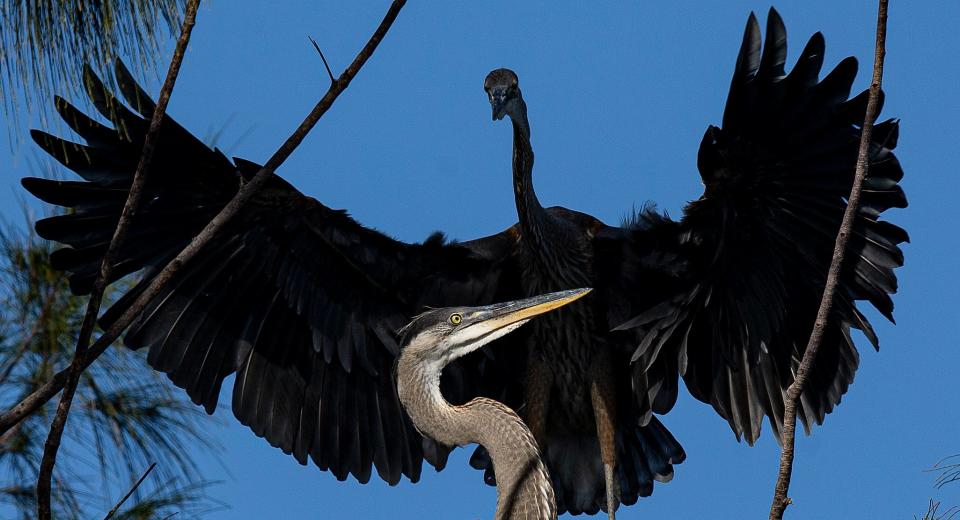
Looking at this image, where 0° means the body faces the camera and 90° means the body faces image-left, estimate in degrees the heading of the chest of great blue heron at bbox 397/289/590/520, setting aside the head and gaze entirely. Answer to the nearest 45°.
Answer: approximately 270°

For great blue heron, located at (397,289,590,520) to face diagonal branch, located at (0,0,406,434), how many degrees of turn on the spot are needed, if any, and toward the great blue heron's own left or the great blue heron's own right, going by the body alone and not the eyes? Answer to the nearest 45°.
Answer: approximately 135° to the great blue heron's own right
